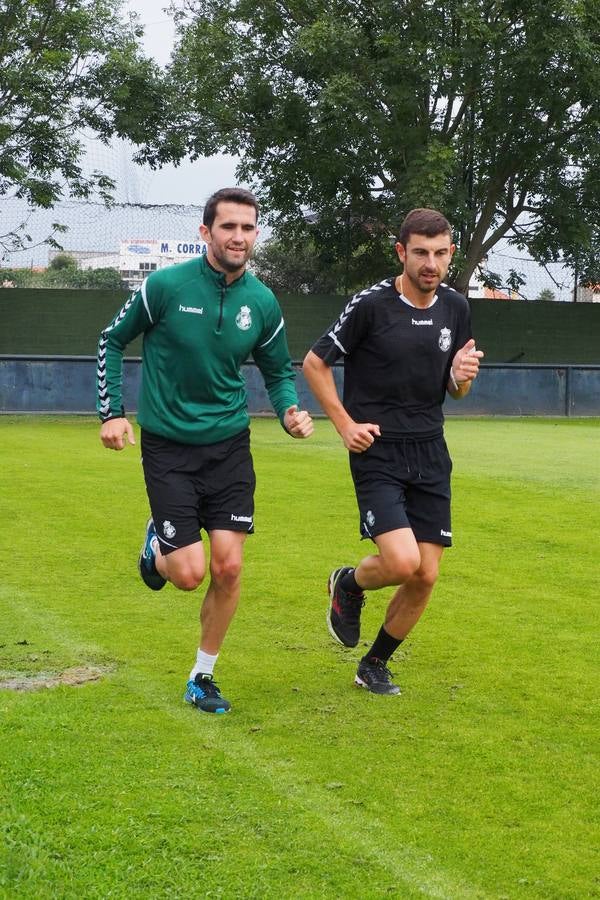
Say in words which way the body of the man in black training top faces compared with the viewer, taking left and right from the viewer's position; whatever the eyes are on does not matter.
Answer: facing the viewer and to the right of the viewer

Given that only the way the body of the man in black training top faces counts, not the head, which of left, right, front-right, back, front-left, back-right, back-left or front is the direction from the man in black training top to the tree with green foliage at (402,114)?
back-left

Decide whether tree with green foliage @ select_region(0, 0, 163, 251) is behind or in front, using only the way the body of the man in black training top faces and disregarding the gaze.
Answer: behind

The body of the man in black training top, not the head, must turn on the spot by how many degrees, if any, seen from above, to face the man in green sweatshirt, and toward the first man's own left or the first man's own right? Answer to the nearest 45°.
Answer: approximately 135° to the first man's own right
